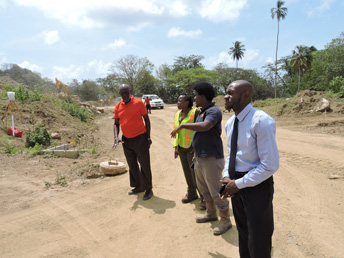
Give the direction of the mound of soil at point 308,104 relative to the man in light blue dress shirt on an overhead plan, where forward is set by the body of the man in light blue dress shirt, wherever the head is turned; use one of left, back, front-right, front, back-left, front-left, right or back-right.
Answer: back-right

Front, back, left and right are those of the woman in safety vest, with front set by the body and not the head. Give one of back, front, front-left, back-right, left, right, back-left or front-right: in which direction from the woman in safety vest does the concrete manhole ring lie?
right

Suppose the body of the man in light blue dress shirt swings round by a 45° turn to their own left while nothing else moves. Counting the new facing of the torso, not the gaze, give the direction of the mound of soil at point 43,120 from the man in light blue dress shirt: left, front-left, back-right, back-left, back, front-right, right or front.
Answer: back-right

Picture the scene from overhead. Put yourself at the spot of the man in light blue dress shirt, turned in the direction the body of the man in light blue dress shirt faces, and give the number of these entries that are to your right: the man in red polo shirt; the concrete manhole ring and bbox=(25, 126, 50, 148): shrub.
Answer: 3

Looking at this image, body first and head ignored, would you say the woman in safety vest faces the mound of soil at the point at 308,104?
no

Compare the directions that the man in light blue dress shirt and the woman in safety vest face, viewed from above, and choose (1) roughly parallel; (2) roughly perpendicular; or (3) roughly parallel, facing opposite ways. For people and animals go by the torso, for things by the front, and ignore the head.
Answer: roughly parallel

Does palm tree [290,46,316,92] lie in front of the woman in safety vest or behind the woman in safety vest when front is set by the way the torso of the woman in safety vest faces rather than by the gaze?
behind

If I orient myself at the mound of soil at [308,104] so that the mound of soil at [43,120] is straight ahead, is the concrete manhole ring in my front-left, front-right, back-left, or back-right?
front-left

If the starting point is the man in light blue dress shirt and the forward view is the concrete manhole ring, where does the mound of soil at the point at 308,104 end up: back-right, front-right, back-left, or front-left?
front-right

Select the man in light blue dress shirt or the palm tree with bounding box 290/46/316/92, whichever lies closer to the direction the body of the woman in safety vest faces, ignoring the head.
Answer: the man in light blue dress shirt

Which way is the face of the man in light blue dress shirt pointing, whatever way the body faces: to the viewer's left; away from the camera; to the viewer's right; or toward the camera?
to the viewer's left

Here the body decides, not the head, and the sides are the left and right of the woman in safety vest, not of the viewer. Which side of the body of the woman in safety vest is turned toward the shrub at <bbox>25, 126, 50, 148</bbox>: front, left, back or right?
right

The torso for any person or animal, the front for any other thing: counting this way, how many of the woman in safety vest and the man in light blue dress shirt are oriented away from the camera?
0
